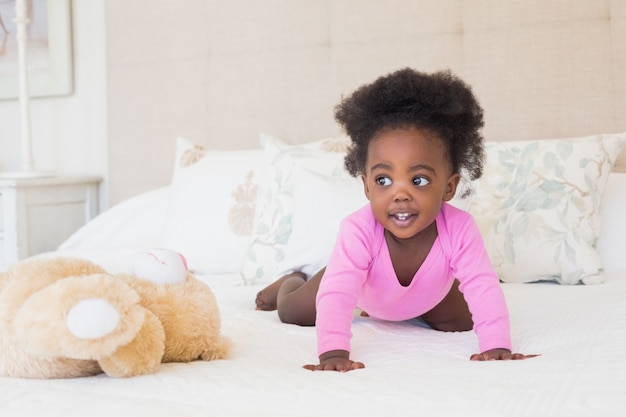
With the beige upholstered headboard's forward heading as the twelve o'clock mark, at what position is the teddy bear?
The teddy bear is roughly at 12 o'clock from the beige upholstered headboard.

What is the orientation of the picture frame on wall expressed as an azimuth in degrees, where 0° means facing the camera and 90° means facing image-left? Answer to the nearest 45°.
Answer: approximately 0°

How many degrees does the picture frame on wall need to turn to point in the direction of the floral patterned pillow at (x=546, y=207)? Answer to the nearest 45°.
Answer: approximately 45° to its left

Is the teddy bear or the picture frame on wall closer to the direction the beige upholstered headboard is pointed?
the teddy bear

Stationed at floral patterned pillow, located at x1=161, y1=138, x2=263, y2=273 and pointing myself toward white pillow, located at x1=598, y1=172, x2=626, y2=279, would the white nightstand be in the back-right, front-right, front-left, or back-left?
back-left

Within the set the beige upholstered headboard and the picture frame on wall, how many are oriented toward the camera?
2

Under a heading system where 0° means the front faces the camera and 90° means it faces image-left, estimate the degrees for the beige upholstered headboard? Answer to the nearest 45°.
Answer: approximately 0°

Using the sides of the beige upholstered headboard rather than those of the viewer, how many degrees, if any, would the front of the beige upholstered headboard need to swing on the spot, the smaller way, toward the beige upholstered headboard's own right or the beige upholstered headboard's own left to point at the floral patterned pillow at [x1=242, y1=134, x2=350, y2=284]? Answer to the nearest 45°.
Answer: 0° — it already faces it
